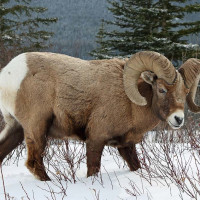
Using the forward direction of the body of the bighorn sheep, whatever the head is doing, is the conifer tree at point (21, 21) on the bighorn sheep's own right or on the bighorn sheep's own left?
on the bighorn sheep's own left

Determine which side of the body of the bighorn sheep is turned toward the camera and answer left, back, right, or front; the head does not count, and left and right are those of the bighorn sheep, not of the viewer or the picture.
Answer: right
